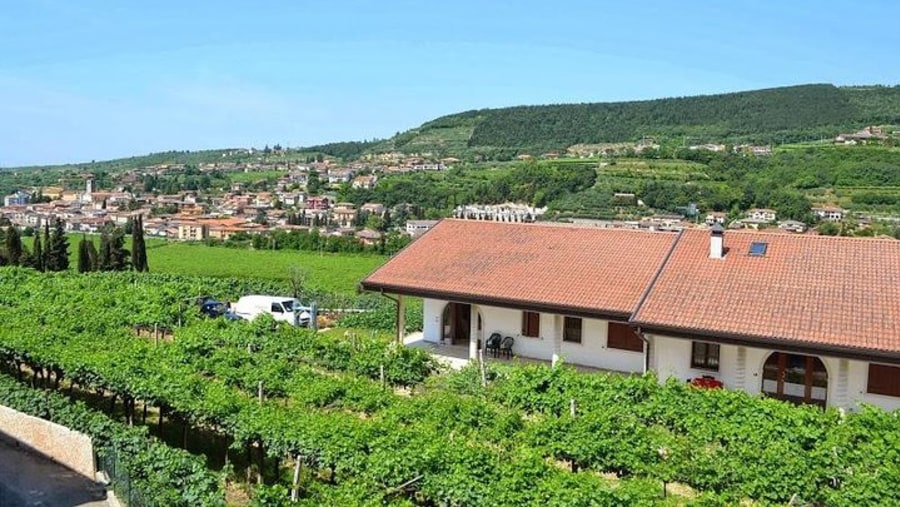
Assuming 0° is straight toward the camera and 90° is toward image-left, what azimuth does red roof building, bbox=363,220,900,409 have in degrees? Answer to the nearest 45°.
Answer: approximately 45°

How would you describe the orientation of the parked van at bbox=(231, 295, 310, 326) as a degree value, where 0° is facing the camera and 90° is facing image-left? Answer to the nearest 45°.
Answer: approximately 315°

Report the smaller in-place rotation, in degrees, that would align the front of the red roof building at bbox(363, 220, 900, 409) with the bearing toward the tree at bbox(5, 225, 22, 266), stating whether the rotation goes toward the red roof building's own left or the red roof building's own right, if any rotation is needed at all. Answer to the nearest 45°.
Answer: approximately 90° to the red roof building's own right

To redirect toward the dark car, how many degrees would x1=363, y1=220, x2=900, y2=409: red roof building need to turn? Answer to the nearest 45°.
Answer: approximately 90° to its right

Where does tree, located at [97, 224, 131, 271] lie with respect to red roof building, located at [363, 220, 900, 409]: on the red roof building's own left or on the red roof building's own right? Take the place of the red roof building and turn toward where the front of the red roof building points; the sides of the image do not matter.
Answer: on the red roof building's own right

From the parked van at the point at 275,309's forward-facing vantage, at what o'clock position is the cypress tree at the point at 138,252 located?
The cypress tree is roughly at 7 o'clock from the parked van.

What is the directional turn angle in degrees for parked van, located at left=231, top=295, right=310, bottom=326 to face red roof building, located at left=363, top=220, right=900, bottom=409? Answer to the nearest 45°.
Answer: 0° — it already faces it

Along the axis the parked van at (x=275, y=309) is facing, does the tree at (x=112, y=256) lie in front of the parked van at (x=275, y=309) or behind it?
behind
